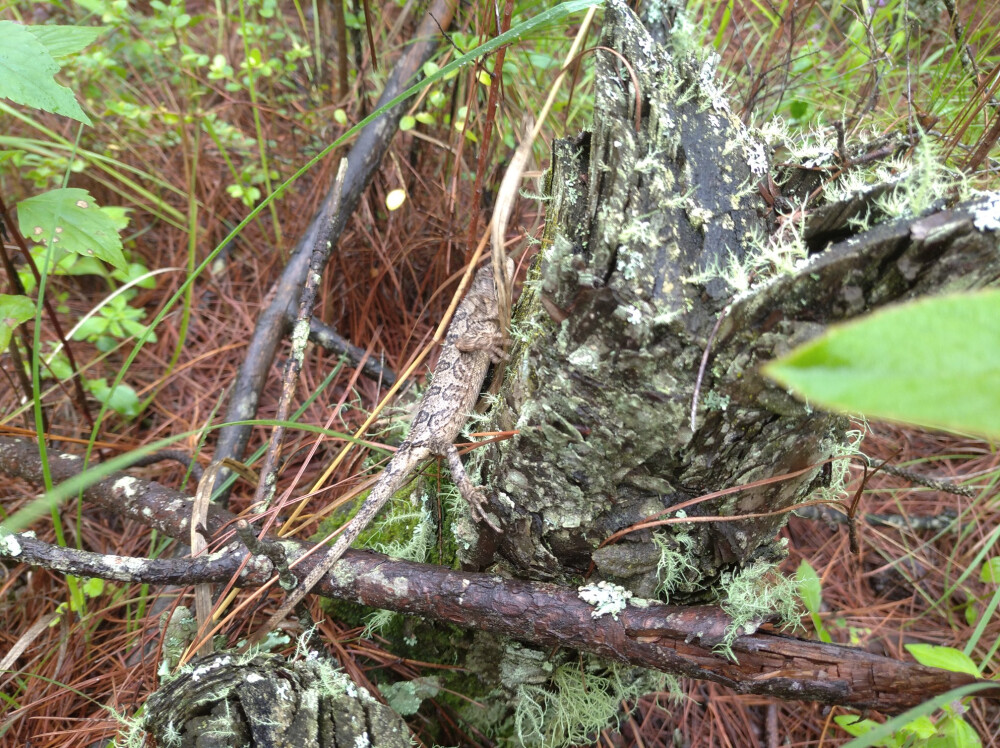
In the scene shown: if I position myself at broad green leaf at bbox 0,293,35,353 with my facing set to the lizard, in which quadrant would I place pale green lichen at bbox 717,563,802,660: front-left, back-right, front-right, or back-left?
front-right

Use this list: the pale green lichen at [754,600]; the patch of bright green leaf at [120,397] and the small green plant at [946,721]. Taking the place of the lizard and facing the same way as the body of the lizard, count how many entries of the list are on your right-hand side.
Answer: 2

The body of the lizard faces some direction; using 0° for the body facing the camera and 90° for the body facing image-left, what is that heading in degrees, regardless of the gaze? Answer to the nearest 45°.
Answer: approximately 225°

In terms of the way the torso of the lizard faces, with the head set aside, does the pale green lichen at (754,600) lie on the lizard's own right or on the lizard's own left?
on the lizard's own right

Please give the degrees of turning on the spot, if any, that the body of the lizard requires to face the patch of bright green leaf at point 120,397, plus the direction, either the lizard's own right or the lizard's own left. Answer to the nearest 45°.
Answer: approximately 90° to the lizard's own left

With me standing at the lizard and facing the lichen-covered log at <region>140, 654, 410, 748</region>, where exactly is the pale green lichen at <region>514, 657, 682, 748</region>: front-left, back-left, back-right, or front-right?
front-left

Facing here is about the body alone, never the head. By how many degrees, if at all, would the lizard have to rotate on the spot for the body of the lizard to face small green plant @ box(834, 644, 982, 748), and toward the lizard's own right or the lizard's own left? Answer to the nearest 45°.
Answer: approximately 90° to the lizard's own right

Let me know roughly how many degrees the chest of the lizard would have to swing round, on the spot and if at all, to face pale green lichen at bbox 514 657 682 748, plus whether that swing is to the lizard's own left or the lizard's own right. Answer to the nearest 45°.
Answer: approximately 90° to the lizard's own right

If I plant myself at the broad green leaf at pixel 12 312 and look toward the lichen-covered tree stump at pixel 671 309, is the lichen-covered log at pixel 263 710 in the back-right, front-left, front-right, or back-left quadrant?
front-right
